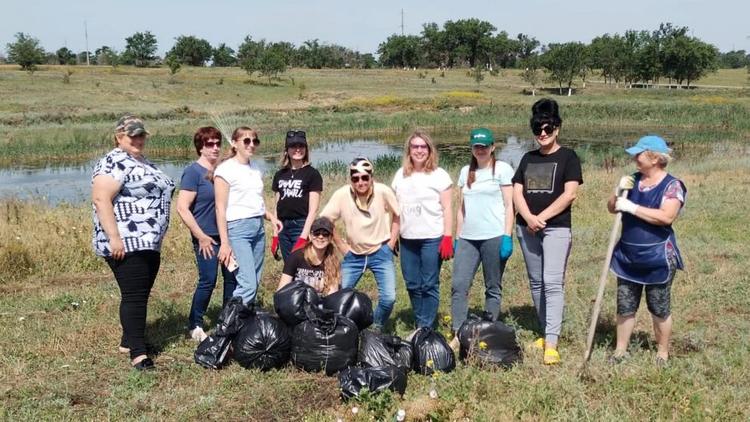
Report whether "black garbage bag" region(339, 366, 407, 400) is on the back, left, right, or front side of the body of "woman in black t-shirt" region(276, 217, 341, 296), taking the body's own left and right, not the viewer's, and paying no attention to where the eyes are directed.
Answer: front

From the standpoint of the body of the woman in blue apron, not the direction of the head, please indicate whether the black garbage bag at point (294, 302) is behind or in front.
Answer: in front

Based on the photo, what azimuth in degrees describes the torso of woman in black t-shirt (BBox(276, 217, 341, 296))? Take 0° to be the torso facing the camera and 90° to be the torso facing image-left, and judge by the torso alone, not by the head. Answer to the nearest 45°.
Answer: approximately 0°

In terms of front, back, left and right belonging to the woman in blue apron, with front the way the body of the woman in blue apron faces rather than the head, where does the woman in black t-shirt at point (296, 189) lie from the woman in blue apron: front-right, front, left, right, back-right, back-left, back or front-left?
front-right

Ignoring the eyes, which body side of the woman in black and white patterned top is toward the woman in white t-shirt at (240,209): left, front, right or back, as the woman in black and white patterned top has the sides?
left

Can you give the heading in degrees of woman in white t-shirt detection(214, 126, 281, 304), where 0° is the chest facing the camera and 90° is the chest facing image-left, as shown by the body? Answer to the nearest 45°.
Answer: approximately 315°

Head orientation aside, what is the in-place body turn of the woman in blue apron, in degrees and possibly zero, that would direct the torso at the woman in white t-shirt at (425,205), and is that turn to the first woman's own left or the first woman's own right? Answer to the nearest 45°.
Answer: approximately 45° to the first woman's own right

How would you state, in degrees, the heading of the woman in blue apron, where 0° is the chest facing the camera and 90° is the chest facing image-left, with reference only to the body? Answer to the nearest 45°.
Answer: approximately 45°

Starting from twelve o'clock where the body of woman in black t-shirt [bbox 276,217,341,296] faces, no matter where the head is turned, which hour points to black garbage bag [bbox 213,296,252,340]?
The black garbage bag is roughly at 2 o'clock from the woman in black t-shirt.

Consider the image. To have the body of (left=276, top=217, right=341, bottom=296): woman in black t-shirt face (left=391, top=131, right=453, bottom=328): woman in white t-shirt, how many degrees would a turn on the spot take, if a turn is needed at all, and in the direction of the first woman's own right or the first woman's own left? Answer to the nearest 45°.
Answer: approximately 90° to the first woman's own left
